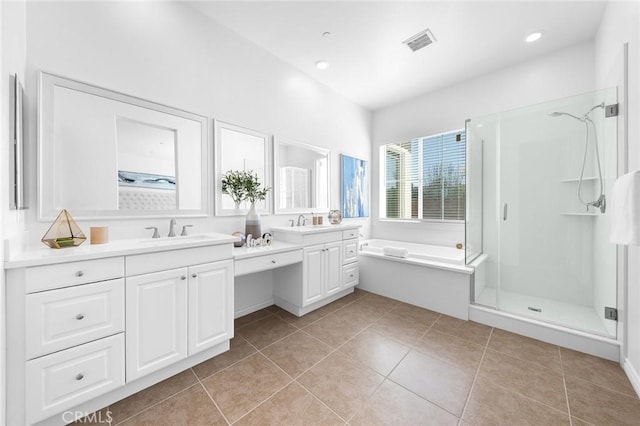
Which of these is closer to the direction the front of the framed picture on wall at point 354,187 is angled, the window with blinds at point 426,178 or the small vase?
the window with blinds

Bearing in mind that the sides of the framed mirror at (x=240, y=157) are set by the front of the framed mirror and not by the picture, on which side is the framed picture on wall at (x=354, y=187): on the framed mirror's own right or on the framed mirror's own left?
on the framed mirror's own left

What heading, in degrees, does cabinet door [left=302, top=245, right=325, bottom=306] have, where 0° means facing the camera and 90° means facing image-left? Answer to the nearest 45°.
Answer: approximately 315°

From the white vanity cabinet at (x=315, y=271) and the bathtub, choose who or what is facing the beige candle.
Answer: the bathtub

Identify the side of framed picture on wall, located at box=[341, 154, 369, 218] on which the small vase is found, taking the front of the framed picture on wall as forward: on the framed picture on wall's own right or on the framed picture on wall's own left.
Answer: on the framed picture on wall's own right

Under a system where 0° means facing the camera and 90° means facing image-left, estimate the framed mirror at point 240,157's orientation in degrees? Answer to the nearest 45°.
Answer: approximately 315°

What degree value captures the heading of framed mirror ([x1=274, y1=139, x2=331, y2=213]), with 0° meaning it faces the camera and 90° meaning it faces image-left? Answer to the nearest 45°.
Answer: approximately 315°

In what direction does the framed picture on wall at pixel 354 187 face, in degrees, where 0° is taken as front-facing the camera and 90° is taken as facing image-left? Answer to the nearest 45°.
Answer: approximately 315°

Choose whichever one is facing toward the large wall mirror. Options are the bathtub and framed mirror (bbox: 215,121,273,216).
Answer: the bathtub
